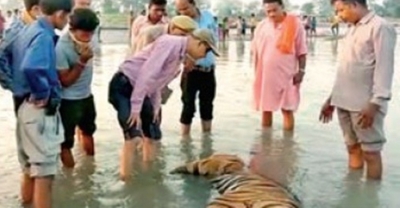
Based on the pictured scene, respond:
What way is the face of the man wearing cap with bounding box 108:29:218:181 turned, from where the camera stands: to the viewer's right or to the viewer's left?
to the viewer's right

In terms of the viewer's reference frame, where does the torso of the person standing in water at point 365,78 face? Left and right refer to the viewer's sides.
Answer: facing the viewer and to the left of the viewer

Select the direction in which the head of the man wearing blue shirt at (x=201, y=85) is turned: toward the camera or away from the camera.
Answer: toward the camera

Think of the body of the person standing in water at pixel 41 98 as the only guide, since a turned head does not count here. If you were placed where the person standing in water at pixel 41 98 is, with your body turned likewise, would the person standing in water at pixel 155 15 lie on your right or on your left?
on your left

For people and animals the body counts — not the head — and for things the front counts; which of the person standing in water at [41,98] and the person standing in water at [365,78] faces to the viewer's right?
the person standing in water at [41,98]

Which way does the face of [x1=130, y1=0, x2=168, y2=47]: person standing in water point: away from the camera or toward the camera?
toward the camera

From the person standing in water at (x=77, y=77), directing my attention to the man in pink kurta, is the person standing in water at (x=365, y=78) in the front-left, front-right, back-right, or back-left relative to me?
front-right

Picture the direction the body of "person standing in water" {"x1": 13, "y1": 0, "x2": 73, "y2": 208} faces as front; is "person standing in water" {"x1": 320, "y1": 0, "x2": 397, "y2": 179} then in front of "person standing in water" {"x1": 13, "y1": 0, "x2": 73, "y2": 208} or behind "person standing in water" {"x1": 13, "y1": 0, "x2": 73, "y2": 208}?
in front

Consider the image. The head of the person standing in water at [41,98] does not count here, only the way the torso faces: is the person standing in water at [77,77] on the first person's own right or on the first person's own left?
on the first person's own left

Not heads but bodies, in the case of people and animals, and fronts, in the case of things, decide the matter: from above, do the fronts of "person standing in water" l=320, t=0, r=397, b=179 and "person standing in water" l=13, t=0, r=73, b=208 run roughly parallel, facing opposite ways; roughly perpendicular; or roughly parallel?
roughly parallel, facing opposite ways

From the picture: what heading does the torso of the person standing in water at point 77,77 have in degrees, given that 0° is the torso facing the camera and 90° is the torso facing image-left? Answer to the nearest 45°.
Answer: approximately 315°

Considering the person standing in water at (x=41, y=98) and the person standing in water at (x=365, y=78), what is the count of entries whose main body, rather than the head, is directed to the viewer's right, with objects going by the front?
1

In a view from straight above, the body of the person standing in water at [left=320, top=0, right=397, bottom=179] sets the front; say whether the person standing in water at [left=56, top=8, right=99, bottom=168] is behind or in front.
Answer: in front

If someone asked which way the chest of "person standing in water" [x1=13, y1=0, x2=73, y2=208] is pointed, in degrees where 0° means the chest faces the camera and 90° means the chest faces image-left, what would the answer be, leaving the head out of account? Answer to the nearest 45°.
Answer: approximately 270°
